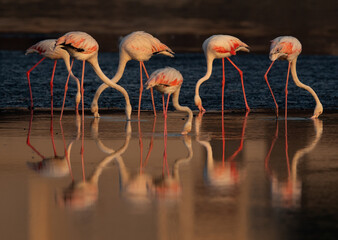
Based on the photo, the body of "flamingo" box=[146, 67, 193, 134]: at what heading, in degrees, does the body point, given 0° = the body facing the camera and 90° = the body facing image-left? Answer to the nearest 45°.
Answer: approximately 270°
